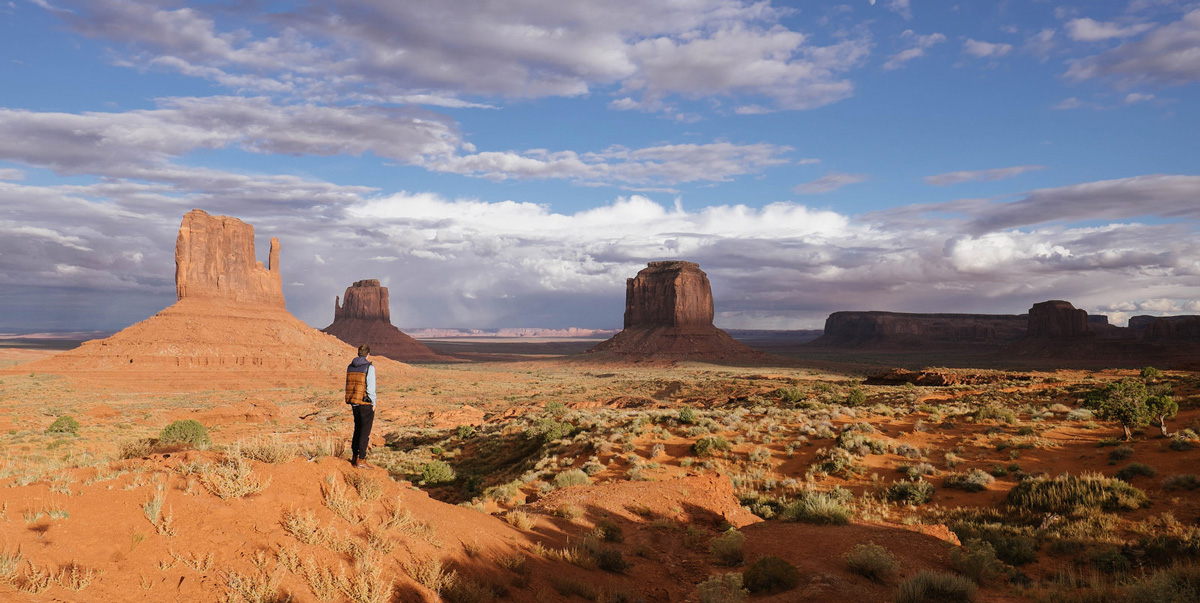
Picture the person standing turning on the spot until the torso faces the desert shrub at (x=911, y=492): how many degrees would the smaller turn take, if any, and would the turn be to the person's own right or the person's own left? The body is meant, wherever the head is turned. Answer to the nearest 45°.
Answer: approximately 45° to the person's own right

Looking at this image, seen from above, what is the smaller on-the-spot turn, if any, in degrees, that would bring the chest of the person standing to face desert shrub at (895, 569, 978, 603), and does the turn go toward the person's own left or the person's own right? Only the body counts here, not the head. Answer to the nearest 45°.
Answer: approximately 90° to the person's own right

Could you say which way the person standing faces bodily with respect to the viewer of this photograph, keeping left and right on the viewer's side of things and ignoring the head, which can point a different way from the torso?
facing away from the viewer and to the right of the viewer

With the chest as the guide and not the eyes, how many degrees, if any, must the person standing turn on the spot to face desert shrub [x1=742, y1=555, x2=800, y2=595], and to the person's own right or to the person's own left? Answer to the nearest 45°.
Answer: approximately 90° to the person's own right

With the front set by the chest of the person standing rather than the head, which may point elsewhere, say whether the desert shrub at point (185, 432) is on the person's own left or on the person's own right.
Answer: on the person's own left

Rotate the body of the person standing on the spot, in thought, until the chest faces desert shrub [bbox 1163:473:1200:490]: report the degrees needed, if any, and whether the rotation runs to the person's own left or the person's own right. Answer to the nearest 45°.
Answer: approximately 45° to the person's own right

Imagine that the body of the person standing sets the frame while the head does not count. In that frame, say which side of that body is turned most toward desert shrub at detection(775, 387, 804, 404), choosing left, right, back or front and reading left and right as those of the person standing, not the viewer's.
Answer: front

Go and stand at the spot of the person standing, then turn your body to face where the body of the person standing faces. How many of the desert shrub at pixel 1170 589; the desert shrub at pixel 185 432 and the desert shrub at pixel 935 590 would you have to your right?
2
